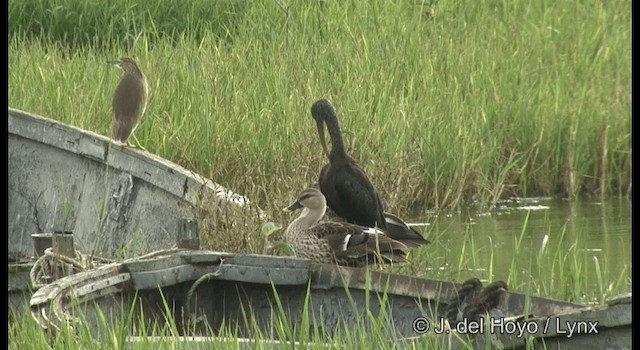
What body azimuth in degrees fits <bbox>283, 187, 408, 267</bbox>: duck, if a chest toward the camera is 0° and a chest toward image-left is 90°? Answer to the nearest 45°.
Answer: approximately 90°

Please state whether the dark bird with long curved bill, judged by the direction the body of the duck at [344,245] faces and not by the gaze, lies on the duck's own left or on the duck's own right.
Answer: on the duck's own right
